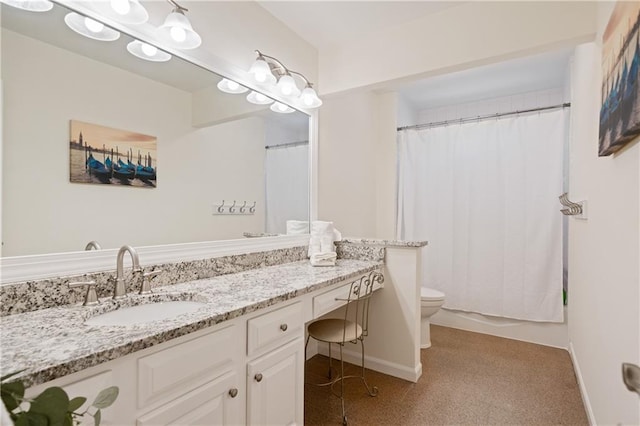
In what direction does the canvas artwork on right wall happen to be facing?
to the viewer's left

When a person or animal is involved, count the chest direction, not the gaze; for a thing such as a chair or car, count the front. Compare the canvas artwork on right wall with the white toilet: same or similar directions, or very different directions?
very different directions

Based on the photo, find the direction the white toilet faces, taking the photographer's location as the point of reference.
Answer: facing to the right of the viewer

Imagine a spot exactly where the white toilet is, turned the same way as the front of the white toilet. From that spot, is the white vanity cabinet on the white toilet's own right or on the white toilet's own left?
on the white toilet's own right

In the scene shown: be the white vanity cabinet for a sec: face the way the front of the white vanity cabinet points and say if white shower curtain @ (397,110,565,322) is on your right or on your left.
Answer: on your left

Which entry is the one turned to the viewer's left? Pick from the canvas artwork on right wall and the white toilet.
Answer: the canvas artwork on right wall

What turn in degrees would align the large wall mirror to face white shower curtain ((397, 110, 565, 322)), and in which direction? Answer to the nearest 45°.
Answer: approximately 45° to its left
